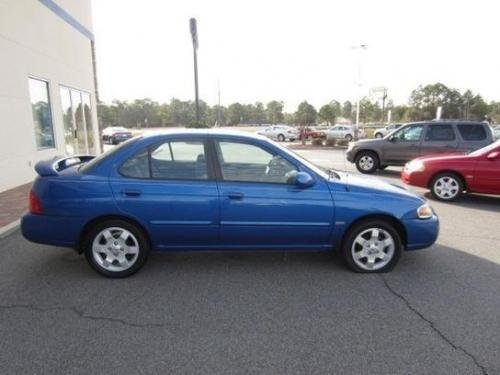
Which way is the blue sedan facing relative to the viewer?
to the viewer's right

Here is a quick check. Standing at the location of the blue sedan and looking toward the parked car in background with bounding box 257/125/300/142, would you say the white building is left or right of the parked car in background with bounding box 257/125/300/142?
left

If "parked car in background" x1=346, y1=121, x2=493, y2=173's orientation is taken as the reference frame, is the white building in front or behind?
in front

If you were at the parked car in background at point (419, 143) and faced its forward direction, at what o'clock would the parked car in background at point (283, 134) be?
the parked car in background at point (283, 134) is roughly at 2 o'clock from the parked car in background at point (419, 143).

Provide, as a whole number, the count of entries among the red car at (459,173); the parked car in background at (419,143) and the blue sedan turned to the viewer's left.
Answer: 2

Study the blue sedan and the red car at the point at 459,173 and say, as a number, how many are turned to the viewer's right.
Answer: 1

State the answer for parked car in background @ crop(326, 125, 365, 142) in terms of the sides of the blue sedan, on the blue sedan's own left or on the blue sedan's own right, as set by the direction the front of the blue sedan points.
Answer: on the blue sedan's own left

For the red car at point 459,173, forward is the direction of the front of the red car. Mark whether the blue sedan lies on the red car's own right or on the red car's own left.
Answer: on the red car's own left

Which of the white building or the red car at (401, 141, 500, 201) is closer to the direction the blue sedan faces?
the red car

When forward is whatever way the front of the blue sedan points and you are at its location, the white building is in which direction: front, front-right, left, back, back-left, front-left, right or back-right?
back-left

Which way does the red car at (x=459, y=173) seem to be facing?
to the viewer's left

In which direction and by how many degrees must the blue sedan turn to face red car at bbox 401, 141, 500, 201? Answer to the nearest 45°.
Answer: approximately 45° to its left

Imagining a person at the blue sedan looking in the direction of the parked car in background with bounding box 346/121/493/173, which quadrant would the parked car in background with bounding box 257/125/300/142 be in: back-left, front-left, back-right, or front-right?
front-left

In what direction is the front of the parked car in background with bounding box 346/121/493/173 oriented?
to the viewer's left

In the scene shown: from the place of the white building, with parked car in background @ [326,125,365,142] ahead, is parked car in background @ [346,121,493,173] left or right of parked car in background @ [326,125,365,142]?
right

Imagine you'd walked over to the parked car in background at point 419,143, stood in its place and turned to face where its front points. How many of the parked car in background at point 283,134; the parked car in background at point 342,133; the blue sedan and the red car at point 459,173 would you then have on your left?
2

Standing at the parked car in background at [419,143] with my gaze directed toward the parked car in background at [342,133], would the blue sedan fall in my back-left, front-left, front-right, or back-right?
back-left

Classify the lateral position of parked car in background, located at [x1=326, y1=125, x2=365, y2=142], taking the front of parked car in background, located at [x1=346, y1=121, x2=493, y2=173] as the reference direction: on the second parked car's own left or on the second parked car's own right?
on the second parked car's own right

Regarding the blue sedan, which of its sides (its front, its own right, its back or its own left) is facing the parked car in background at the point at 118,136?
left
